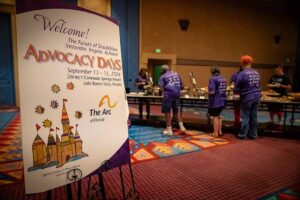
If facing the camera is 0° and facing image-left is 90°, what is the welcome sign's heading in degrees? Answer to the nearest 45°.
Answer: approximately 315°

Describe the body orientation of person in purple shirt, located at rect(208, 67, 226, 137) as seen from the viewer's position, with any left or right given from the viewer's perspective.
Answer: facing away from the viewer and to the left of the viewer

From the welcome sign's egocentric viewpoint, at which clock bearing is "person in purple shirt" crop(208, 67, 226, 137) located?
The person in purple shirt is roughly at 9 o'clock from the welcome sign.

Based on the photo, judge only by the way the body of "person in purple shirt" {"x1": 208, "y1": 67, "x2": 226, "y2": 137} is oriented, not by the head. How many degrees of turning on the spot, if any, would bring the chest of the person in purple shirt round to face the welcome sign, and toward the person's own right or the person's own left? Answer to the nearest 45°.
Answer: approximately 135° to the person's own left

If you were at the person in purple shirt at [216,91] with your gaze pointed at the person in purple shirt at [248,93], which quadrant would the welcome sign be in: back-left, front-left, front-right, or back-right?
back-right

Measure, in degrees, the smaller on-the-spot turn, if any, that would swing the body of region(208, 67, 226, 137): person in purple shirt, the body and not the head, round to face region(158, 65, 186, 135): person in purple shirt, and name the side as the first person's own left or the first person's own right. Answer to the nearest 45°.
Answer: approximately 45° to the first person's own left

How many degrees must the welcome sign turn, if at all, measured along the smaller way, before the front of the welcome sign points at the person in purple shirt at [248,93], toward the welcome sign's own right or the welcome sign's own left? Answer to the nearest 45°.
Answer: approximately 90° to the welcome sign's own left
